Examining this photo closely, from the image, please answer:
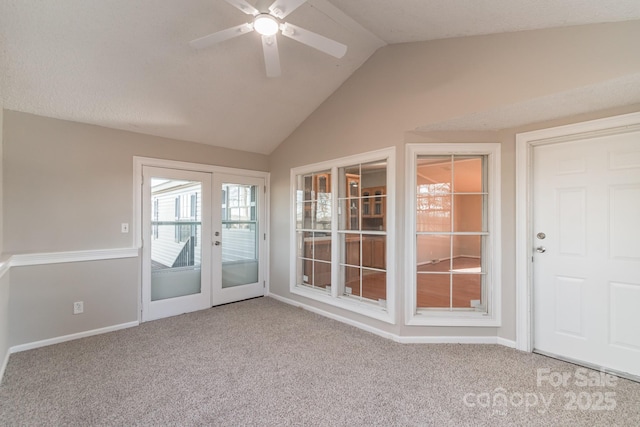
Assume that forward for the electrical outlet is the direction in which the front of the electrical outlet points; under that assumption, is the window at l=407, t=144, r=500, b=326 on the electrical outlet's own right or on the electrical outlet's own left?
on the electrical outlet's own left

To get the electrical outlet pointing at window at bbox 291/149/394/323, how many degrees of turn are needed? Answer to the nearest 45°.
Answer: approximately 45° to its left

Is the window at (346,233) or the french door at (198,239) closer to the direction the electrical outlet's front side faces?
the window

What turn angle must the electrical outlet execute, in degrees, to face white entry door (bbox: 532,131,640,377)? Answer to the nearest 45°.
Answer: approximately 45° to its left

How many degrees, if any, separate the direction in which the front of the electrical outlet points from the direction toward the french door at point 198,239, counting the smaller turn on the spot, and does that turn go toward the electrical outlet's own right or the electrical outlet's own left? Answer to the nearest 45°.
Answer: approximately 90° to the electrical outlet's own left
